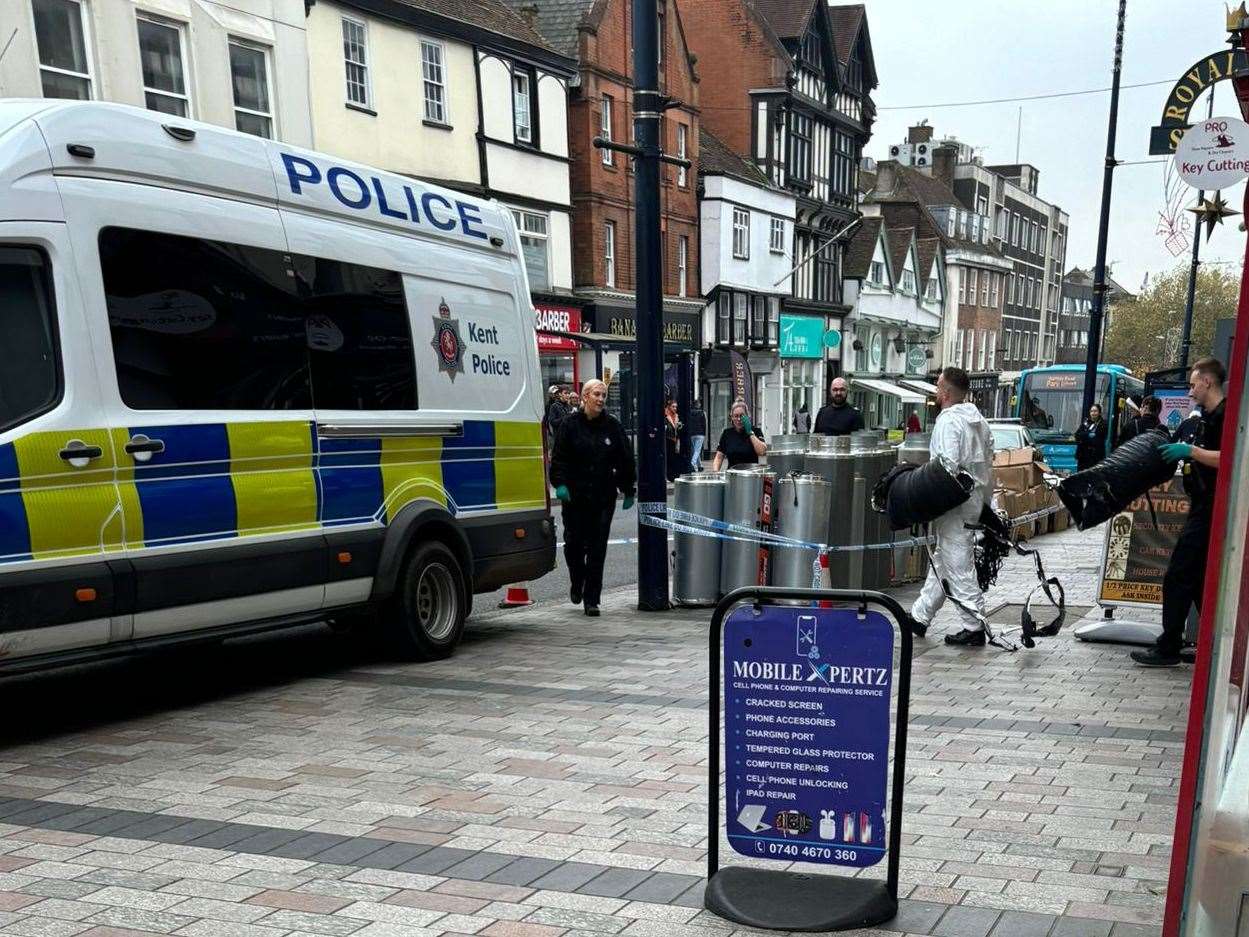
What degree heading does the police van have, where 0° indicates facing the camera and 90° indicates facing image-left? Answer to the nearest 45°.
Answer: approximately 45°

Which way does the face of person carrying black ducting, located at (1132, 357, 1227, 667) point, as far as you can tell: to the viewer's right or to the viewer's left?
to the viewer's left

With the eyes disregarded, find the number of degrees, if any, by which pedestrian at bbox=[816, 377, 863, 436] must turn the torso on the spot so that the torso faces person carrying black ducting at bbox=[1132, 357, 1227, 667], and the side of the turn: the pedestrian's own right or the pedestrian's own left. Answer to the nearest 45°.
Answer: approximately 45° to the pedestrian's own left

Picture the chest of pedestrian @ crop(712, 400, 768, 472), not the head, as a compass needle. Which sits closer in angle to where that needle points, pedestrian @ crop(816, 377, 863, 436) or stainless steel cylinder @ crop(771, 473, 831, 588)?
the stainless steel cylinder
